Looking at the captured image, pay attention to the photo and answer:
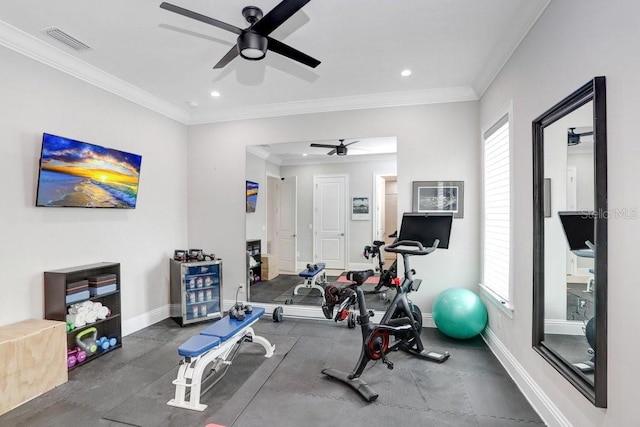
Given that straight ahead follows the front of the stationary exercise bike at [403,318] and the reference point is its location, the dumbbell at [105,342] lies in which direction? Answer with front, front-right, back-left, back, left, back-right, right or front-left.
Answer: back-left

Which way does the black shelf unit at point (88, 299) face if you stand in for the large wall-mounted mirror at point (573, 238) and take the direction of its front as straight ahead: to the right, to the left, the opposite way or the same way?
the opposite way

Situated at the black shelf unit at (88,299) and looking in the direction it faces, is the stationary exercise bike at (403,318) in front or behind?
in front

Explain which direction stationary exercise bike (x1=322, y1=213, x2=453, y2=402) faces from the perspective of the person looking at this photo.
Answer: facing away from the viewer and to the right of the viewer

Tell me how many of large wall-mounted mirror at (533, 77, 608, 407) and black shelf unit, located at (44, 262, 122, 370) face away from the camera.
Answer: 0

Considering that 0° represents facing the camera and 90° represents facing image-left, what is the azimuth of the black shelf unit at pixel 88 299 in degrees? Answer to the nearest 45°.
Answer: approximately 315°

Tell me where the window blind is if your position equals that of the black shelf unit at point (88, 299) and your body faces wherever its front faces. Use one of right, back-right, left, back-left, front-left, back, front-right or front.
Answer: front

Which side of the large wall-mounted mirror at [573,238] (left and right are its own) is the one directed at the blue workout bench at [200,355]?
front

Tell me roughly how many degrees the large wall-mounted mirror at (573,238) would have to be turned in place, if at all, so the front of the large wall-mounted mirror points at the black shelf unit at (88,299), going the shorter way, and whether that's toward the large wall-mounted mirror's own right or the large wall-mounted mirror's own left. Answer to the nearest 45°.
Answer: approximately 45° to the large wall-mounted mirror's own right

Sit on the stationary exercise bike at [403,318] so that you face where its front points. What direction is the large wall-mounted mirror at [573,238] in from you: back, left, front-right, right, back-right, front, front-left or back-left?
right

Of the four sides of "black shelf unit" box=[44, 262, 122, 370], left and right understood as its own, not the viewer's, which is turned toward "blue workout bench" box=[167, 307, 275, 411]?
front
